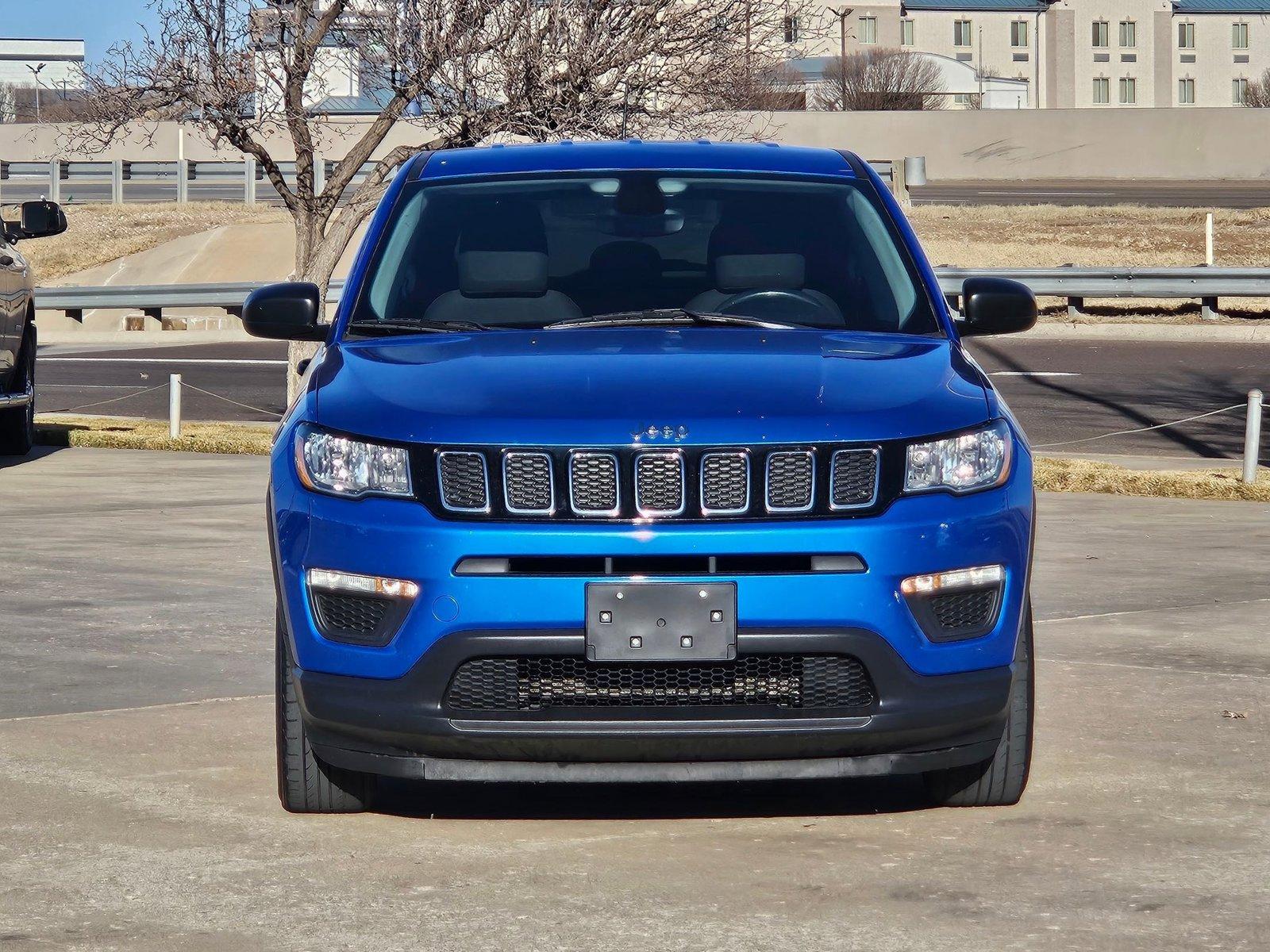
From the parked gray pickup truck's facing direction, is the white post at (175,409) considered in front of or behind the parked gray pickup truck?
in front

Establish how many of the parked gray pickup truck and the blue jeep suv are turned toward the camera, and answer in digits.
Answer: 2

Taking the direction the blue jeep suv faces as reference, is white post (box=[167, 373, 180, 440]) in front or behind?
behind

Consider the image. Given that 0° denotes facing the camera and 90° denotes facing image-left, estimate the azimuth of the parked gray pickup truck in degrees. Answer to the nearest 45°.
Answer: approximately 0°

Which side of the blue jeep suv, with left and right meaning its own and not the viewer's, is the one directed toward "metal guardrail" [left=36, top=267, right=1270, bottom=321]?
back

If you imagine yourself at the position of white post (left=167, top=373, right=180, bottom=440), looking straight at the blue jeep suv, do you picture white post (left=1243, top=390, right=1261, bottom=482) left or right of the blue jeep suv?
left

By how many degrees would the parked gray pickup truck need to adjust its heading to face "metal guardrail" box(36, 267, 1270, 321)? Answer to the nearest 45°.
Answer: approximately 135° to its left

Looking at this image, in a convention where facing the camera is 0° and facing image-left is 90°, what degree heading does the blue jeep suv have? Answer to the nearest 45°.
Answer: approximately 0°

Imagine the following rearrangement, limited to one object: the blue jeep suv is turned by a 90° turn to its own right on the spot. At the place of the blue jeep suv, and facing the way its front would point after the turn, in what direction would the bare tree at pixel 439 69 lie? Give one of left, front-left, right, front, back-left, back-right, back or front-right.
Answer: right
